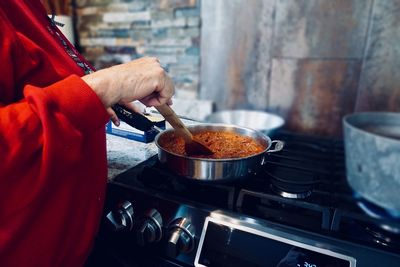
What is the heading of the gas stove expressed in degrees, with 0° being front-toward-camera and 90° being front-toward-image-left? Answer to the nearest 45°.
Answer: approximately 45°
